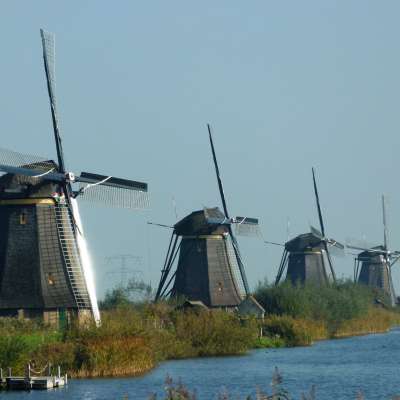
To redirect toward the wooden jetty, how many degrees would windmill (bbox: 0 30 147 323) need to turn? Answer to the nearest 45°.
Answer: approximately 45° to its right

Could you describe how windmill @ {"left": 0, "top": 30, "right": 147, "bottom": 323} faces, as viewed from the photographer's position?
facing the viewer and to the right of the viewer
